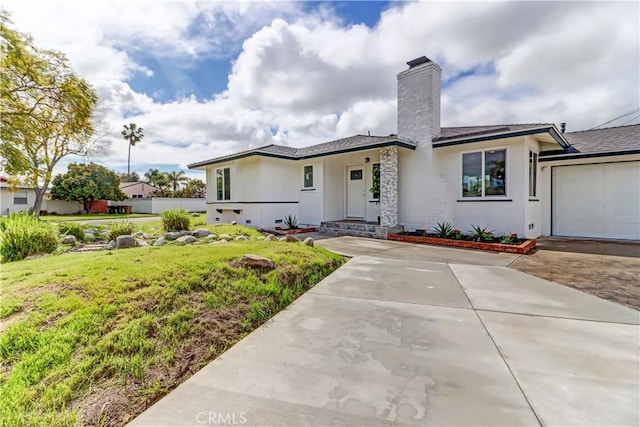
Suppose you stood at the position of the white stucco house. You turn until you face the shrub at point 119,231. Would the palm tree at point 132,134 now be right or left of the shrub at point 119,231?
right

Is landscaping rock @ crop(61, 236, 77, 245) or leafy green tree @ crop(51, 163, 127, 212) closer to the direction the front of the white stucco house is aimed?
the landscaping rock

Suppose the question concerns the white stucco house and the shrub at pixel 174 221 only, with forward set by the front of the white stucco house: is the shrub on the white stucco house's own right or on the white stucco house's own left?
on the white stucco house's own right

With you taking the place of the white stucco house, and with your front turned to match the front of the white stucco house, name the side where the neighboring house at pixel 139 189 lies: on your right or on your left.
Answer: on your right

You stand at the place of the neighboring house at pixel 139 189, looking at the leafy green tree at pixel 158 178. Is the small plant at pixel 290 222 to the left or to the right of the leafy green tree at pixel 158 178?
right

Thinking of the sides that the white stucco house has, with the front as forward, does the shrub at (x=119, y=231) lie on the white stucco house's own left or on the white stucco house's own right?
on the white stucco house's own right

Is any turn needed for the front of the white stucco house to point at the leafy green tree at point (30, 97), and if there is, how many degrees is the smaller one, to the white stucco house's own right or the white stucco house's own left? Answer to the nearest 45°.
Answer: approximately 45° to the white stucco house's own right

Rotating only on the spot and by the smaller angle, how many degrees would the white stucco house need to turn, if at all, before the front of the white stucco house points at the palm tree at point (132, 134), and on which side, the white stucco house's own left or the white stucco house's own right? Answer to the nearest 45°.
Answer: approximately 135° to the white stucco house's own right

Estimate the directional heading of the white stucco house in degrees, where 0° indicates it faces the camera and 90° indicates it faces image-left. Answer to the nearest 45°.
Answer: approximately 0°

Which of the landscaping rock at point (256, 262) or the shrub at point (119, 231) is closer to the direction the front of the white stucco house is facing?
the landscaping rock

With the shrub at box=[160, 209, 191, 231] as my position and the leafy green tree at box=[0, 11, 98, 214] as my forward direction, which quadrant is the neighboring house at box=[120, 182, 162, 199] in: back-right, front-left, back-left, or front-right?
front-right

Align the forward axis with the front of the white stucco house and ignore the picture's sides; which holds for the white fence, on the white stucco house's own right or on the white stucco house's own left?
on the white stucco house's own right
